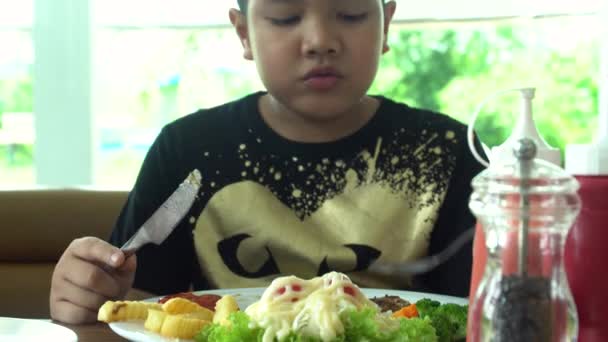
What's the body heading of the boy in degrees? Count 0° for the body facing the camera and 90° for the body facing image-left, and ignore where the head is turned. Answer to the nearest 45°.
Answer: approximately 0°

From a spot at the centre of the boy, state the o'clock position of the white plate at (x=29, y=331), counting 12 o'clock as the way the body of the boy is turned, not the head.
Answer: The white plate is roughly at 1 o'clock from the boy.

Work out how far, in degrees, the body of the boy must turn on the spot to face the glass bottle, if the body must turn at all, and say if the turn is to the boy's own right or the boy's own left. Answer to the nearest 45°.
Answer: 0° — they already face it

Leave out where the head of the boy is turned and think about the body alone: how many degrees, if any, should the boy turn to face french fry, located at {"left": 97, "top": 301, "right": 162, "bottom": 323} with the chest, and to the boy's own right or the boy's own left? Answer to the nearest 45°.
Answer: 0° — they already face it
